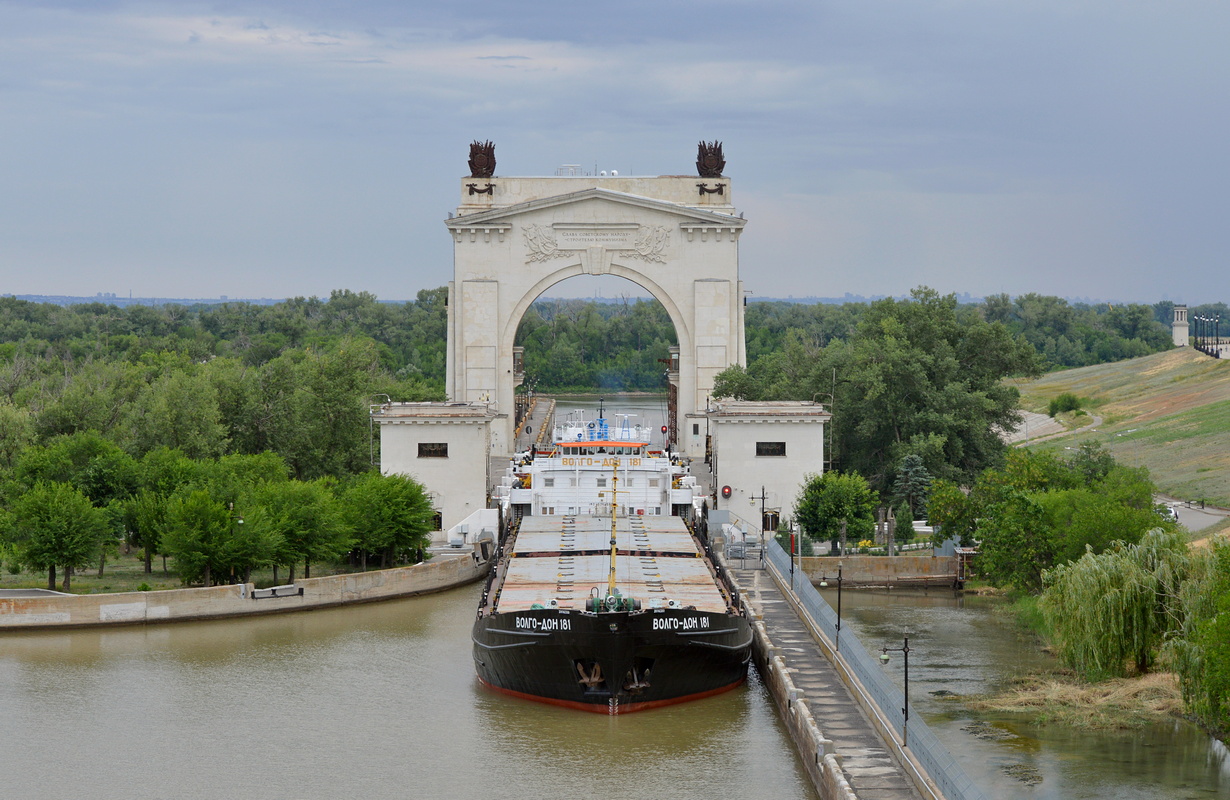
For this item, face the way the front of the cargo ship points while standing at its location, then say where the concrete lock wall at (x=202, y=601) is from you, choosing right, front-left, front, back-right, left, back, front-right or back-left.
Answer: back-right

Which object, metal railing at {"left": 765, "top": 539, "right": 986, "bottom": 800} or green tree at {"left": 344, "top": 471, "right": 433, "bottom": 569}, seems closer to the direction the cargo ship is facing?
the metal railing

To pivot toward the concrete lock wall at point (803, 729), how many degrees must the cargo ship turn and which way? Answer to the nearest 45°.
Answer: approximately 45° to its left

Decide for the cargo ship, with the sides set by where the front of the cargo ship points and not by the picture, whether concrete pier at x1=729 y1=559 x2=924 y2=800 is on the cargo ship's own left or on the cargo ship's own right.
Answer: on the cargo ship's own left

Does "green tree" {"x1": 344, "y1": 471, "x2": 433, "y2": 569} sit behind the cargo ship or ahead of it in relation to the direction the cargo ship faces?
behind

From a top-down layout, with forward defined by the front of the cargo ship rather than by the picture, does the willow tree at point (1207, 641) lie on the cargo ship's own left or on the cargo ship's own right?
on the cargo ship's own left

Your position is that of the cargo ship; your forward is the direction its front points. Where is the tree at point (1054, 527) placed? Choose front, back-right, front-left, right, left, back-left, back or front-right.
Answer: back-left

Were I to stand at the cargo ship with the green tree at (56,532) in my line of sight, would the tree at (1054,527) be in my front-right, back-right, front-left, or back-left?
back-right

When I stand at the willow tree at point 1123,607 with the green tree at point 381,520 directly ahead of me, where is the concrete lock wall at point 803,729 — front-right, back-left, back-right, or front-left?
front-left

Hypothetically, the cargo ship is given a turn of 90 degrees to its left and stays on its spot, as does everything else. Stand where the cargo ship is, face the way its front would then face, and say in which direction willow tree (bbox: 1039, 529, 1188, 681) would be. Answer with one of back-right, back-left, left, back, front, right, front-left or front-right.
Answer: front

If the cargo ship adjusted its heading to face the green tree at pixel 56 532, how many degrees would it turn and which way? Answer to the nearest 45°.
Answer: approximately 135° to its right

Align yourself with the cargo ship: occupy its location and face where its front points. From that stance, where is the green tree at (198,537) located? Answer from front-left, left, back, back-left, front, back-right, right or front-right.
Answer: back-right

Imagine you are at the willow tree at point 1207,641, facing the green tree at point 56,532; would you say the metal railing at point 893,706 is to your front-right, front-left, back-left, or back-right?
front-left

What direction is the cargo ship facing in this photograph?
toward the camera

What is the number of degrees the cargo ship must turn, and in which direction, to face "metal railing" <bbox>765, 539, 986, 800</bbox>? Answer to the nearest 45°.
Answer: approximately 45° to its left

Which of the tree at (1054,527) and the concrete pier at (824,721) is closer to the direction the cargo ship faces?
the concrete pier
